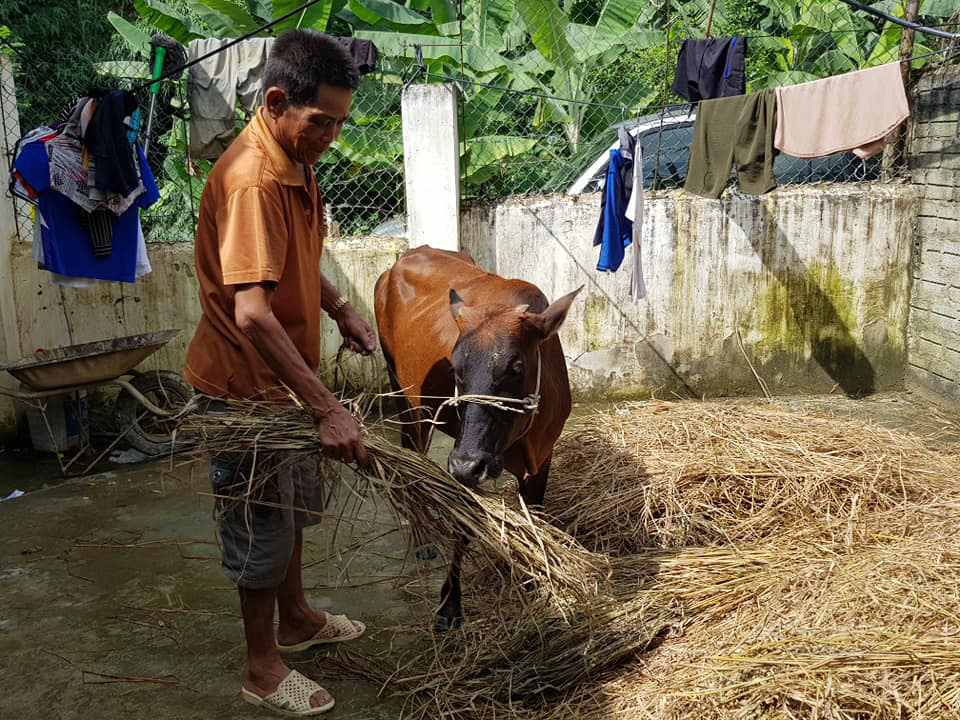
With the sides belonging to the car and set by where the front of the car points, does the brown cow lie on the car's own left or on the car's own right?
on the car's own left

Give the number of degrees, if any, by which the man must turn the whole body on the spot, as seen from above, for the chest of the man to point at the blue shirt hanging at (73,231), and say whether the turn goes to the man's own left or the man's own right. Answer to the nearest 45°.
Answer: approximately 90° to the man's own left

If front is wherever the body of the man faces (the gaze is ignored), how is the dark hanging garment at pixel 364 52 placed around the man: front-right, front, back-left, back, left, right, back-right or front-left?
left

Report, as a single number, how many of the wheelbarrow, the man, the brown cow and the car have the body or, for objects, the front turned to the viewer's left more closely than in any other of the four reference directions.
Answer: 1

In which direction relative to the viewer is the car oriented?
to the viewer's left

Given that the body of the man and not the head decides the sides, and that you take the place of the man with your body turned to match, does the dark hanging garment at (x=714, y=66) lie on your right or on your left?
on your left

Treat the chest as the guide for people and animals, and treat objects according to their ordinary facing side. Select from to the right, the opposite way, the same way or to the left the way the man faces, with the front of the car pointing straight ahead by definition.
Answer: the opposite way

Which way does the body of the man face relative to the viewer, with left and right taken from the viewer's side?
facing to the right of the viewer

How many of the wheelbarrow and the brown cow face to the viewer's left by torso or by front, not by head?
0

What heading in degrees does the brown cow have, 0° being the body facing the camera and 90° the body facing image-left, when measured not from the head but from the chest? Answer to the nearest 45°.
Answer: approximately 315°

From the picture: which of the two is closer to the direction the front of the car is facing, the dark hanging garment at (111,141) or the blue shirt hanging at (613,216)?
the dark hanging garment

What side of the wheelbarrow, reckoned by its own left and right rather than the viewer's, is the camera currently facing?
right
